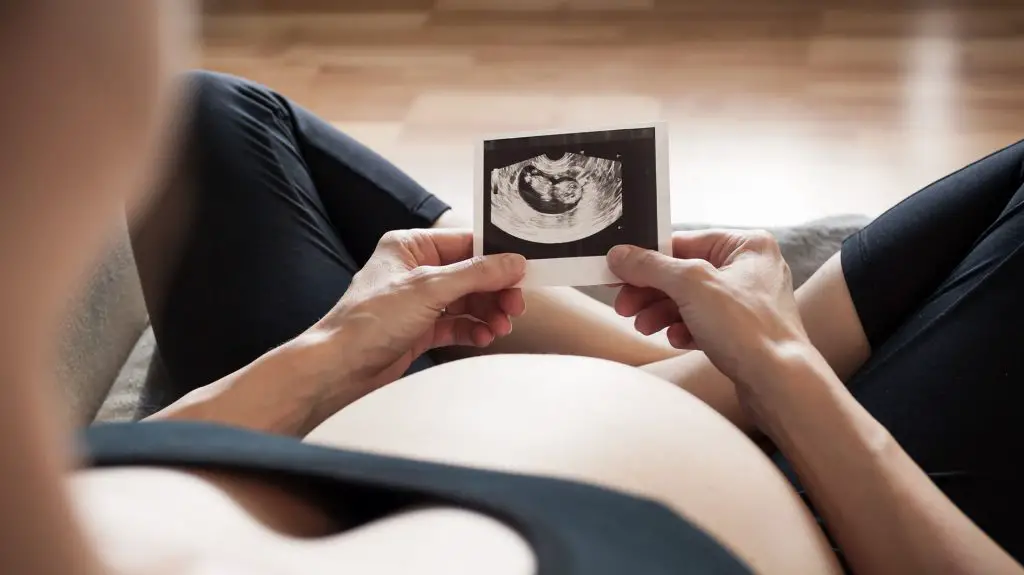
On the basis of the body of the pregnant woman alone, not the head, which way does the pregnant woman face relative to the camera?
away from the camera
